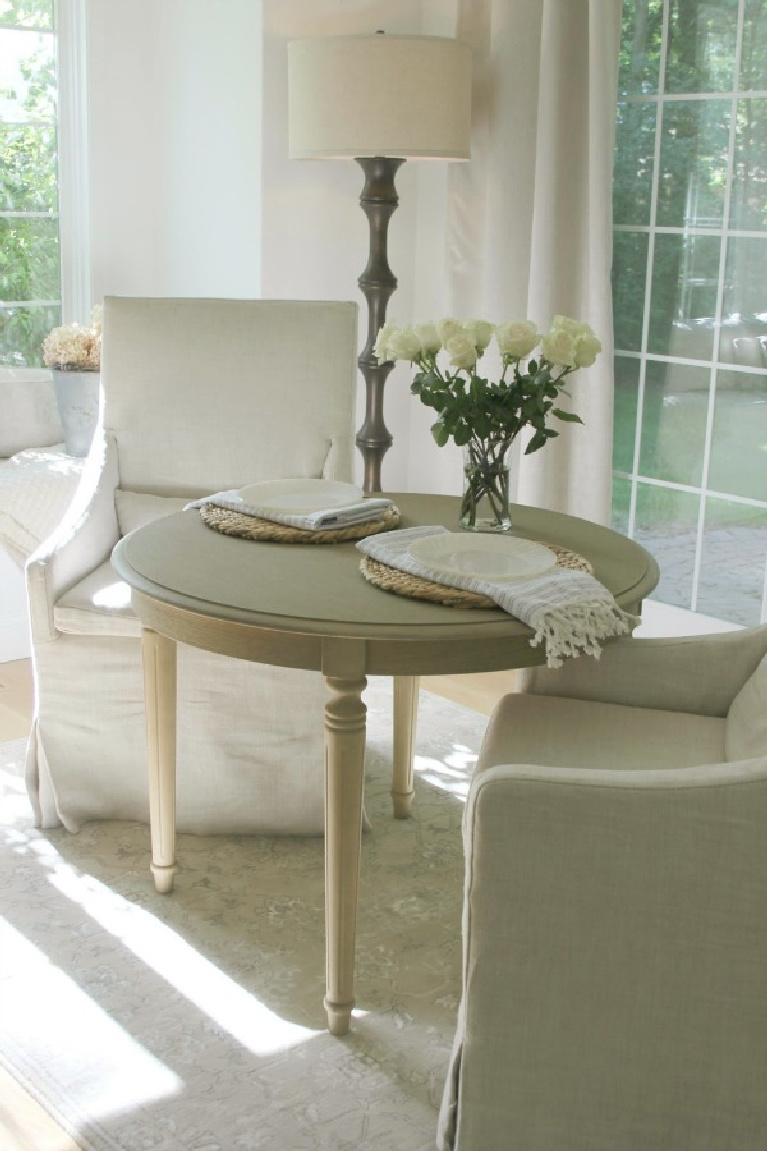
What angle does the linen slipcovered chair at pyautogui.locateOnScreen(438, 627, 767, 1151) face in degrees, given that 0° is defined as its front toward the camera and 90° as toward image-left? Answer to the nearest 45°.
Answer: approximately 90°

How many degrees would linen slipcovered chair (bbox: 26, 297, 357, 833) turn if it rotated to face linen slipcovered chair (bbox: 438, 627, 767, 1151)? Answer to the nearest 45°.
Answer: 0° — it already faces it

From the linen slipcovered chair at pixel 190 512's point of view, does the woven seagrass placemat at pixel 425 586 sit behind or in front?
in front

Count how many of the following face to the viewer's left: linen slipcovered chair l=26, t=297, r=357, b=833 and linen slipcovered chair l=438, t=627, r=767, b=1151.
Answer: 1

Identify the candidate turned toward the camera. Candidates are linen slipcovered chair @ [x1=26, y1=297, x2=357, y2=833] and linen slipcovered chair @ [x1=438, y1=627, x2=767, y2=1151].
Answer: linen slipcovered chair @ [x1=26, y1=297, x2=357, y2=833]

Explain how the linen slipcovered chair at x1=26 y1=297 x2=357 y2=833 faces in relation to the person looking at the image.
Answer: facing the viewer

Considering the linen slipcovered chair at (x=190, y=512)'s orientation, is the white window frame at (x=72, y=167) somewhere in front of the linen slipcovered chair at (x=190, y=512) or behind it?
behind

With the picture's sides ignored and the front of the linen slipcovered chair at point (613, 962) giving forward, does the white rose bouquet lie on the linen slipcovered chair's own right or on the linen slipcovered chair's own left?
on the linen slipcovered chair's own right

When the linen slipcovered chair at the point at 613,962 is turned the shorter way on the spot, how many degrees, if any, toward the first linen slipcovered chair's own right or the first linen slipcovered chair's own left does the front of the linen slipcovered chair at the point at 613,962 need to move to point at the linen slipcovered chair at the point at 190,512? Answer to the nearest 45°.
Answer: approximately 45° to the first linen slipcovered chair's own right

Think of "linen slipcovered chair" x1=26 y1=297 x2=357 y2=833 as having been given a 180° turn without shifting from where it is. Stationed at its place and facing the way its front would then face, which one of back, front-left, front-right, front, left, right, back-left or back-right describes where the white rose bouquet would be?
back-right
